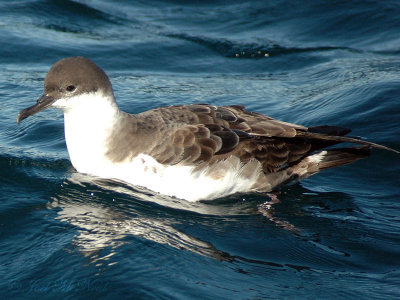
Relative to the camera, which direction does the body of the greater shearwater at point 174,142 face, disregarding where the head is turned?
to the viewer's left
